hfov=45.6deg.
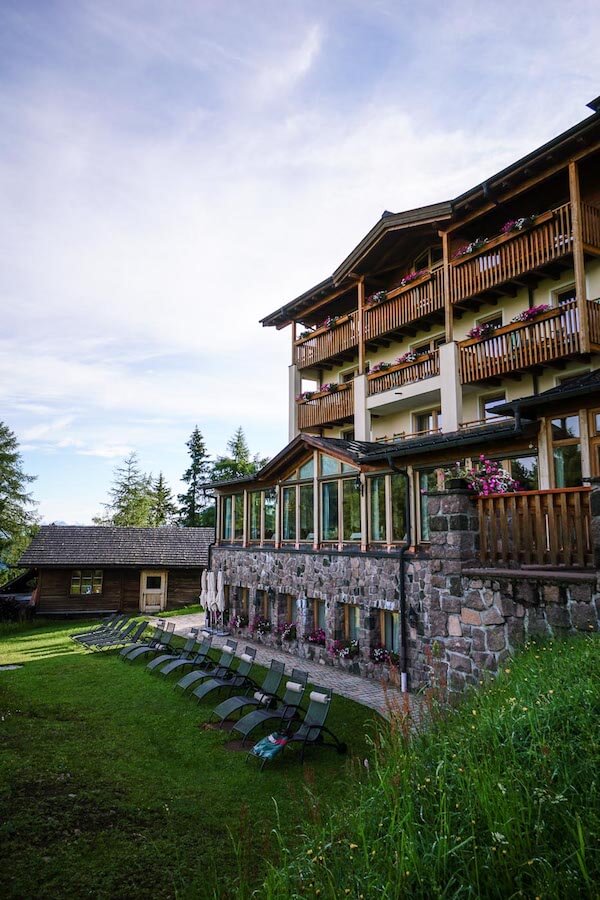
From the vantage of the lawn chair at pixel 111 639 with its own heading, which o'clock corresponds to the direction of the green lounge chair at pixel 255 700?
The green lounge chair is roughly at 10 o'clock from the lawn chair.

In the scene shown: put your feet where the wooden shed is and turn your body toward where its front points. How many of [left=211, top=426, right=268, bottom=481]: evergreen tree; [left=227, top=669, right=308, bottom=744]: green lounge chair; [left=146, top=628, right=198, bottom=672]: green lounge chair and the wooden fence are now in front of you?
3

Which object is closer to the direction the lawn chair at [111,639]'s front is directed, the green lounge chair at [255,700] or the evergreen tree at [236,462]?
the green lounge chair

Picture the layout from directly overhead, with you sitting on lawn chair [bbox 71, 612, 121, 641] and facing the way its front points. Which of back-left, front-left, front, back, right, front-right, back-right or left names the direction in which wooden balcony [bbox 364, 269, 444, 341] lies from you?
left

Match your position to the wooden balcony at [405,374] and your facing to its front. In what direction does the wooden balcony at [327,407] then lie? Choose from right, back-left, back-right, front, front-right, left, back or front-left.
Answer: right

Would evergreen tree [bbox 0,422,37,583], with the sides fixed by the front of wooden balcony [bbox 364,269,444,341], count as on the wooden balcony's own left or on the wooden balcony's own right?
on the wooden balcony's own right

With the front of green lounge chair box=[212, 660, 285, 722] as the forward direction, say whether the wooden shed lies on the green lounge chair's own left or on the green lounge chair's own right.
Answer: on the green lounge chair's own right

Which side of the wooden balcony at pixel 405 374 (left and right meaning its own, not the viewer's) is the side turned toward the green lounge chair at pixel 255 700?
front

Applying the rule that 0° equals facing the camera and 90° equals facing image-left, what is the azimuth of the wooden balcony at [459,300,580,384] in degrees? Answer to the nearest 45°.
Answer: approximately 45°

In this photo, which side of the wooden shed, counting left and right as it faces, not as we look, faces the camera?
front

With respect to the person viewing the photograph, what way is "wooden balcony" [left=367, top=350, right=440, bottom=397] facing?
facing the viewer and to the left of the viewer

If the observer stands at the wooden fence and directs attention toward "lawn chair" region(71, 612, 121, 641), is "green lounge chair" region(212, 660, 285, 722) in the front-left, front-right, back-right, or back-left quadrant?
front-left

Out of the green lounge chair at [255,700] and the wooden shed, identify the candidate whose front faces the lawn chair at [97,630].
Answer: the wooden shed
